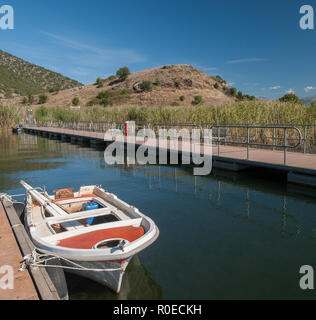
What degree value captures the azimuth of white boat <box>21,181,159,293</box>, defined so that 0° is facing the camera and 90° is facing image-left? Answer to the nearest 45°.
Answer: approximately 315°

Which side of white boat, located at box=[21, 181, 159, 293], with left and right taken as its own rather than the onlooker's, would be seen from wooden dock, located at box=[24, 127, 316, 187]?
left
